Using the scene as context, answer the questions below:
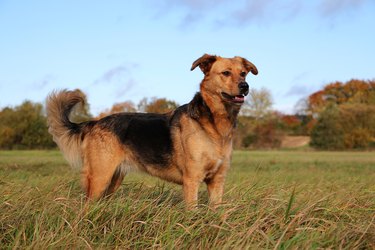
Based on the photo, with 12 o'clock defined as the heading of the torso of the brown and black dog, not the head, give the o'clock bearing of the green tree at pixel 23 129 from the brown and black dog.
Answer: The green tree is roughly at 7 o'clock from the brown and black dog.

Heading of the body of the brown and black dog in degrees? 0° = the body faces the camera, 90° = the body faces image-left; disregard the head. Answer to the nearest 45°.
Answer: approximately 315°
